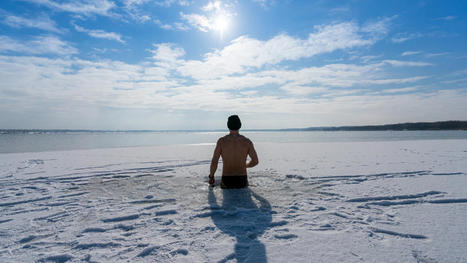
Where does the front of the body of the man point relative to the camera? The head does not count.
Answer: away from the camera
